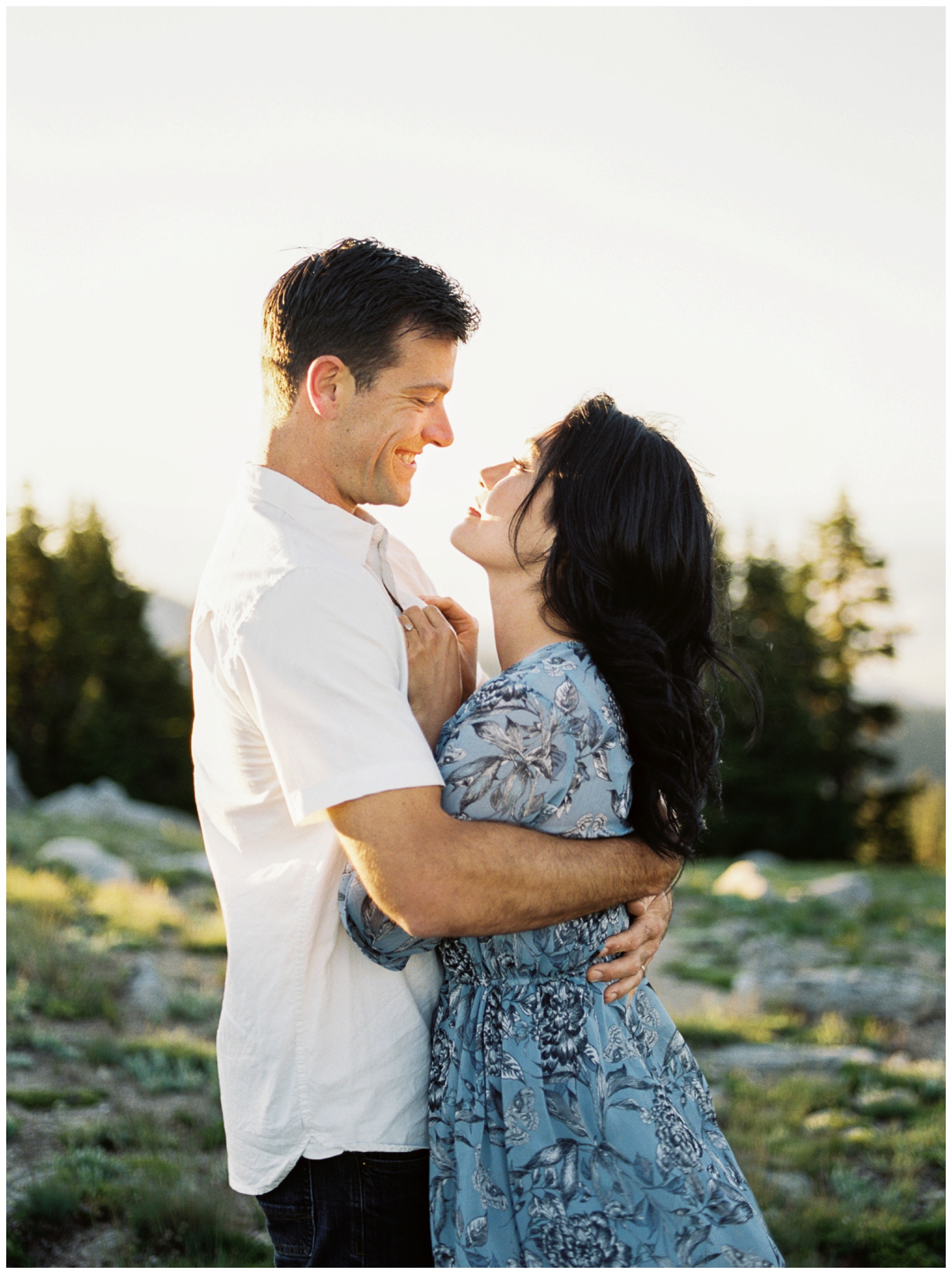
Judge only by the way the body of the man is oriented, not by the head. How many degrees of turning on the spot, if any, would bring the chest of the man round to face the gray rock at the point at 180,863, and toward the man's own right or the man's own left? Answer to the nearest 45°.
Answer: approximately 90° to the man's own left

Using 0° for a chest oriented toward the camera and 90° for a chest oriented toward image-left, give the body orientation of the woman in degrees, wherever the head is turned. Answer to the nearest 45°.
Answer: approximately 90°

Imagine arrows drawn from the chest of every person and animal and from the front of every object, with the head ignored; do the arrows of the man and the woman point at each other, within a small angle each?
yes

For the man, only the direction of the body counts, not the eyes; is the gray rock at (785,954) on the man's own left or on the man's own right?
on the man's own left

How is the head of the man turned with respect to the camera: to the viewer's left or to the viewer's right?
to the viewer's right

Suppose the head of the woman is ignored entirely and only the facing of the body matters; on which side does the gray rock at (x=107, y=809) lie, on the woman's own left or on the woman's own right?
on the woman's own right

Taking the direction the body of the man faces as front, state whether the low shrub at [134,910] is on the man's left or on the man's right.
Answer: on the man's left

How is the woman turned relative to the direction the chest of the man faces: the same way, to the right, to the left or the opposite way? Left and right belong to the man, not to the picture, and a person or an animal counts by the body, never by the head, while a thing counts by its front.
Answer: the opposite way

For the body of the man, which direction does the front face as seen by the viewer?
to the viewer's right

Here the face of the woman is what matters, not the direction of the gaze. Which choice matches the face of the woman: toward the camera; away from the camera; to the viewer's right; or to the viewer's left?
to the viewer's left

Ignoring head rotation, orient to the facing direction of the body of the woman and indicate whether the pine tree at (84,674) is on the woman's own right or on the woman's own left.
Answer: on the woman's own right

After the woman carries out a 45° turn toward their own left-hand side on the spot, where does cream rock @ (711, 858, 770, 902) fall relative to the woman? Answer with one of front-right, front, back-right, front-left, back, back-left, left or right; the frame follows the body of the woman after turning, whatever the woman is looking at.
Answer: back-right
